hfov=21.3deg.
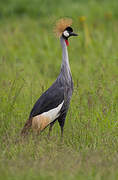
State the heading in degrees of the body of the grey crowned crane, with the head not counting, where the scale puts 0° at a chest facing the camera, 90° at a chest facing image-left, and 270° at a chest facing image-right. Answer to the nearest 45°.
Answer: approximately 270°
